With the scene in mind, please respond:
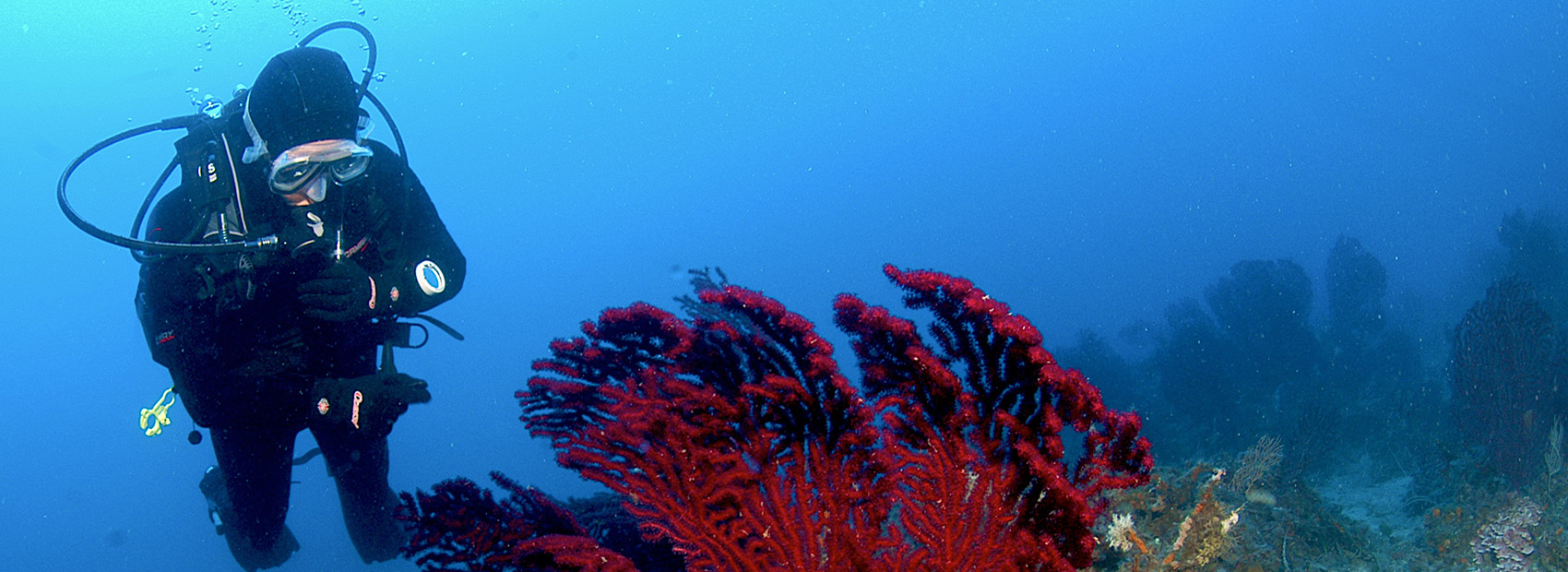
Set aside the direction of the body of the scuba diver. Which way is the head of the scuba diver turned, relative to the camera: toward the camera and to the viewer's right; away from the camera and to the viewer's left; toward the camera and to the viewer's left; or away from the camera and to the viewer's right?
toward the camera and to the viewer's right

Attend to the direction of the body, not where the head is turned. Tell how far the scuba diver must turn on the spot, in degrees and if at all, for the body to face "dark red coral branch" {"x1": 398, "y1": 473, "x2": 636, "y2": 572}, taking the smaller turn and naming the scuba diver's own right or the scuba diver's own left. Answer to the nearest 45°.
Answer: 0° — they already face it

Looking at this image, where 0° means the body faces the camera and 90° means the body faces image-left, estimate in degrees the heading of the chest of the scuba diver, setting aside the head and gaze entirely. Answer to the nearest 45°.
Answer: approximately 315°
